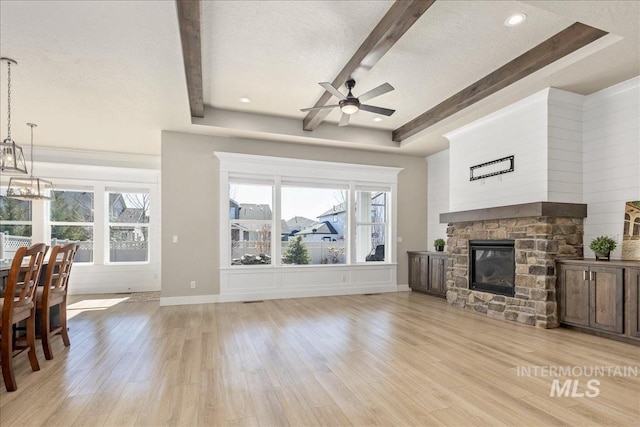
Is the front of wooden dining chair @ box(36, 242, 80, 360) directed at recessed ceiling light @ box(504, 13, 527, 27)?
no

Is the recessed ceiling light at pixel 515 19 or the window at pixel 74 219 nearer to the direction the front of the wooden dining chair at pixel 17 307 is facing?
the window

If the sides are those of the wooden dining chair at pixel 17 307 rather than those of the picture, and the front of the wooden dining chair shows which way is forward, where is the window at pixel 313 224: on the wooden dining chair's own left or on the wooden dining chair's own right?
on the wooden dining chair's own right

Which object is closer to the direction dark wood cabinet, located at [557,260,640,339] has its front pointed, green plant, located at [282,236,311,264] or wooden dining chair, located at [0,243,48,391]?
the wooden dining chair

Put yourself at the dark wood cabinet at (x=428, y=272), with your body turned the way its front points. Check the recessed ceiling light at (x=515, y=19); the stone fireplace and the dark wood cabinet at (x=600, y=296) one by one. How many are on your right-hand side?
0

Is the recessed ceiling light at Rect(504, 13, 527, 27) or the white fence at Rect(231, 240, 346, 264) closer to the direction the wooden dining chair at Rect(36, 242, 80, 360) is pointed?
the white fence

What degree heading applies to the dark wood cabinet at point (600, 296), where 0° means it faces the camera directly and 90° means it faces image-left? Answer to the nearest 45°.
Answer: approximately 45°

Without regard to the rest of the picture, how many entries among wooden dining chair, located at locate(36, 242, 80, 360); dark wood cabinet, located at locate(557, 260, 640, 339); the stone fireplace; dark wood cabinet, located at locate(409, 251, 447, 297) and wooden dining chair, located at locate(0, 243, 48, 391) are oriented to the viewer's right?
0

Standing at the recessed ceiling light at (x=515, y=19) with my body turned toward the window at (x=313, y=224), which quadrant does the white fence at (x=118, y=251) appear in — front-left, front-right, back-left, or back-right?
front-left

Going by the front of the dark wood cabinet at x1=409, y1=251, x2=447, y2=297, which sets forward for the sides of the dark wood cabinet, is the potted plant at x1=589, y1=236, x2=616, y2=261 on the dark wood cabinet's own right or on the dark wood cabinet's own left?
on the dark wood cabinet's own left

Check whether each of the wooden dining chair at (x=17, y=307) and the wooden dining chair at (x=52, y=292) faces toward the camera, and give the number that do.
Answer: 0

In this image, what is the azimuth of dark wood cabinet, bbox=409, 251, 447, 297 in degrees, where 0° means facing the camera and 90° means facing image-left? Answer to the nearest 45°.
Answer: approximately 45°

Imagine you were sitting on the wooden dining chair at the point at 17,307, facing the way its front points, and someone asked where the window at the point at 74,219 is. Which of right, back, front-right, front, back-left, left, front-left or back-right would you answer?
front-right

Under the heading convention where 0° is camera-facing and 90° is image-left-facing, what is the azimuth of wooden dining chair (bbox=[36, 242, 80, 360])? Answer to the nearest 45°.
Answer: approximately 135°
